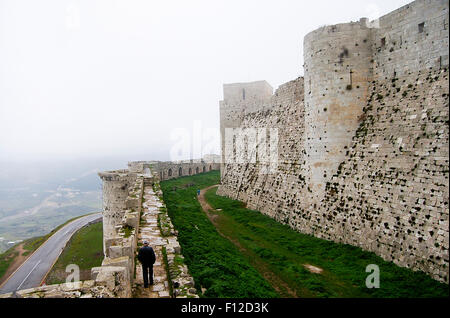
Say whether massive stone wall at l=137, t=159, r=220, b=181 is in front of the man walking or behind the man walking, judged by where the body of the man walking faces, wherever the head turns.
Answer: in front

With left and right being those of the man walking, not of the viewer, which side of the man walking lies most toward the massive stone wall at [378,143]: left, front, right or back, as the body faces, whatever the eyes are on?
right

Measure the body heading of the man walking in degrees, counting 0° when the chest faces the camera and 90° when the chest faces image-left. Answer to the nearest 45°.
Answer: approximately 180°

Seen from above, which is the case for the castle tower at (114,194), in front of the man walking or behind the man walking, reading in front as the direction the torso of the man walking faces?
in front
